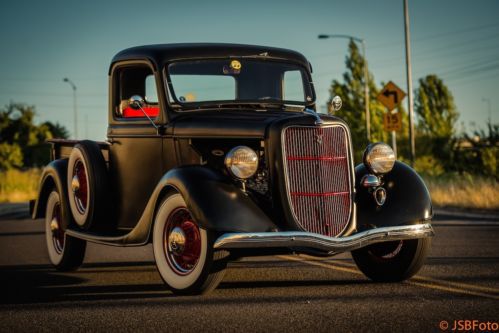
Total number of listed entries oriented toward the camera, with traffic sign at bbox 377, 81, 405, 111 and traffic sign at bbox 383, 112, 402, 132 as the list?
2

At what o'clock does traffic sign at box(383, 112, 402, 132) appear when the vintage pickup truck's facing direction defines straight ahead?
The traffic sign is roughly at 8 o'clock from the vintage pickup truck.

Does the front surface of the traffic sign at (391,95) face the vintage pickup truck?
yes

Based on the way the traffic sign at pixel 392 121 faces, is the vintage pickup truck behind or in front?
in front

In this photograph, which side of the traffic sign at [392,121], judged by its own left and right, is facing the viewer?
front

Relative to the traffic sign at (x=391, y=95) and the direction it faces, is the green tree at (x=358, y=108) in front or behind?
behind

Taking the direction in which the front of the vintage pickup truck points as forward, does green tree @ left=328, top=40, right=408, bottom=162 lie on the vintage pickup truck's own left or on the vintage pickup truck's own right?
on the vintage pickup truck's own left

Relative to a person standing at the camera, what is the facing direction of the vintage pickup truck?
facing the viewer and to the right of the viewer
